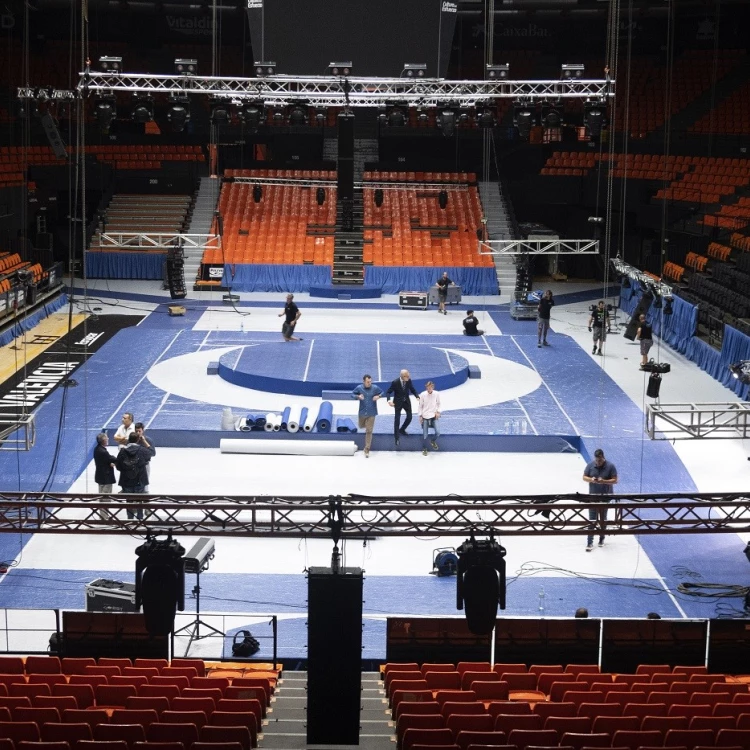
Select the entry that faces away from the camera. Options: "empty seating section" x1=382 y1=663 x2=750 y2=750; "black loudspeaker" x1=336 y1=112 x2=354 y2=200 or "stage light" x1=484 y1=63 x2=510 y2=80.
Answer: the empty seating section

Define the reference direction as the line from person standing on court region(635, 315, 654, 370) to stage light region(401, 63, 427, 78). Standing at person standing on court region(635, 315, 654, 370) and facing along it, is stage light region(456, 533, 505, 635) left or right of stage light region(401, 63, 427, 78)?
left

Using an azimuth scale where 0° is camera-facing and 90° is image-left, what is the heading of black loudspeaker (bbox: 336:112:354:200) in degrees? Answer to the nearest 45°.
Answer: approximately 0°

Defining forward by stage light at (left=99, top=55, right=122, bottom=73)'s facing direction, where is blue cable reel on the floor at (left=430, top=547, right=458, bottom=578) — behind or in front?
in front

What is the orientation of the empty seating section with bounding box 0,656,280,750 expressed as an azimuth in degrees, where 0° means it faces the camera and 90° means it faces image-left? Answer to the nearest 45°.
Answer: approximately 180°

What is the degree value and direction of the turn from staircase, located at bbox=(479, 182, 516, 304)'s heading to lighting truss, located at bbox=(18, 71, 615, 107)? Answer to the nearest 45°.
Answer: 0° — it already faces it

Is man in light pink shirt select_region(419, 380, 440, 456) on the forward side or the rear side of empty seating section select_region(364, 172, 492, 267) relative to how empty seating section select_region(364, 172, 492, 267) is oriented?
on the forward side

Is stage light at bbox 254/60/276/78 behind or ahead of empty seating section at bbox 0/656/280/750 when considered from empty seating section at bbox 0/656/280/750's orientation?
ahead
